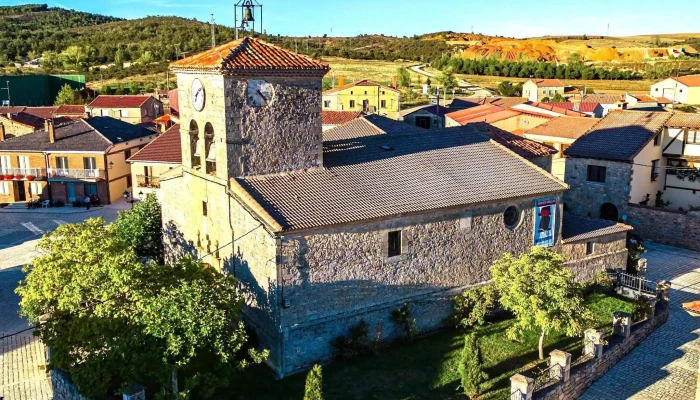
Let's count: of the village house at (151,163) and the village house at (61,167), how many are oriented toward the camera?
2

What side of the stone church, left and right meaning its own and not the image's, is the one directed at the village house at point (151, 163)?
right

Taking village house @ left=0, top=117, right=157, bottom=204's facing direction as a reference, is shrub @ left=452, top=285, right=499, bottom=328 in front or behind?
in front

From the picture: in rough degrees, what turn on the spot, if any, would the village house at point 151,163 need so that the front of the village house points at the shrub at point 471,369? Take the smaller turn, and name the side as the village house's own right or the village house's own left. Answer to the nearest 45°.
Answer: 0° — it already faces it

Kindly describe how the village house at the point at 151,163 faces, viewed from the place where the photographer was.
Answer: facing the viewer

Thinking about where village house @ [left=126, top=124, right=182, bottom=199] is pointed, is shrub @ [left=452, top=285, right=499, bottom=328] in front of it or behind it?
in front

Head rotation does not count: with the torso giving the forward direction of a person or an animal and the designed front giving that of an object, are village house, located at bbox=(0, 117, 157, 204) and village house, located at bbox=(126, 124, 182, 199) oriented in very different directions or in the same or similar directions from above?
same or similar directions

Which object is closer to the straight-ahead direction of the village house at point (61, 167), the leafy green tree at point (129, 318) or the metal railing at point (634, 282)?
the leafy green tree

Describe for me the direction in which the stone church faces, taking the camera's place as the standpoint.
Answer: facing the viewer and to the left of the viewer

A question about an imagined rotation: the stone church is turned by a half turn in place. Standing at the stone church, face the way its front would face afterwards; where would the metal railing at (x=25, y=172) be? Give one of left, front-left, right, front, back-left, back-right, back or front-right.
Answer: left

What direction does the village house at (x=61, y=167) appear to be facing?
toward the camera
